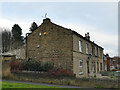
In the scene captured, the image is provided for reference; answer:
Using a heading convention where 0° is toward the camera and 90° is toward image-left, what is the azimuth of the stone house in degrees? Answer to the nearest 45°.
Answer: approximately 315°
